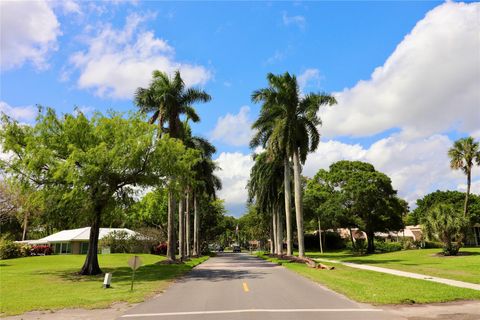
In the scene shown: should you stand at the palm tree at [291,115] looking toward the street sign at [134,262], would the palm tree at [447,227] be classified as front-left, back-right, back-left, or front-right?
back-left

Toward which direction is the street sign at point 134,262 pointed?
away from the camera

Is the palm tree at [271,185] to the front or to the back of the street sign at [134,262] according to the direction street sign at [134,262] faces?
to the front

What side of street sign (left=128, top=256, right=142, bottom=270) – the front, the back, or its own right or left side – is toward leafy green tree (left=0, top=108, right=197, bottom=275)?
front

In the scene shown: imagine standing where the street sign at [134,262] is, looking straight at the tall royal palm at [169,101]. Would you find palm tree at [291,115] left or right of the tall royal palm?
right

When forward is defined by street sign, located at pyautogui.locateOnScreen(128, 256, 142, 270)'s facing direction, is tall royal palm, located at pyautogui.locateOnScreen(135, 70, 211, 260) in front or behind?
in front

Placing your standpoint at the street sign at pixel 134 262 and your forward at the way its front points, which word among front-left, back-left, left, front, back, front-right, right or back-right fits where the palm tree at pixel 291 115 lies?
front-right

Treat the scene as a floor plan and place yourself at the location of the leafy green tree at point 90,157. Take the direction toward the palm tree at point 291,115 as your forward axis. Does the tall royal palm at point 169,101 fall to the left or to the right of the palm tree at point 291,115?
left

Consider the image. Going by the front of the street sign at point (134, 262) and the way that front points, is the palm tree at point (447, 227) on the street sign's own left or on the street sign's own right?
on the street sign's own right
